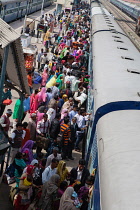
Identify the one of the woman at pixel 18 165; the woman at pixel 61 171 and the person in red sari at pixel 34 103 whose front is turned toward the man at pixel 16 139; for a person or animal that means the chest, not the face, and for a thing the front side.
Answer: the woman at pixel 18 165

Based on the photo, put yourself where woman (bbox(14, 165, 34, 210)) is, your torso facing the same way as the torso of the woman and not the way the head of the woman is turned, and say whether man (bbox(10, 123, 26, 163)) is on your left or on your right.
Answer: on your left

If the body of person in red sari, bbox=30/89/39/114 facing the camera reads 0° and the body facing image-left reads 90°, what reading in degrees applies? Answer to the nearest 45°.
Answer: approximately 225°

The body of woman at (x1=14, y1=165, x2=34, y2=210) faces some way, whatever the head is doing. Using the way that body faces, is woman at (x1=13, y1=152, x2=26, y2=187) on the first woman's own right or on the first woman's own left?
on the first woman's own left

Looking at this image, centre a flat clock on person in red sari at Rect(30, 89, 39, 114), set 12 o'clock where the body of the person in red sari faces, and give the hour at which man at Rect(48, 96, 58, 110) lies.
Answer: The man is roughly at 3 o'clock from the person in red sari.

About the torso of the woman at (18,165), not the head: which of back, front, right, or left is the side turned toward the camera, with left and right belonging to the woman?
back

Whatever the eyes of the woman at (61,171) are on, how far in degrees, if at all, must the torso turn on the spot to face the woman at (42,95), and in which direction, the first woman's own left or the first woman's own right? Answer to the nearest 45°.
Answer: approximately 135° to the first woman's own left

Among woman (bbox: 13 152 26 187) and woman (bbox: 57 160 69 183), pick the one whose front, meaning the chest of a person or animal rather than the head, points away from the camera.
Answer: woman (bbox: 13 152 26 187)

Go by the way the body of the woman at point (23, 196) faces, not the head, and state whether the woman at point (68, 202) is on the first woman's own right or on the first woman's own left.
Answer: on the first woman's own right
